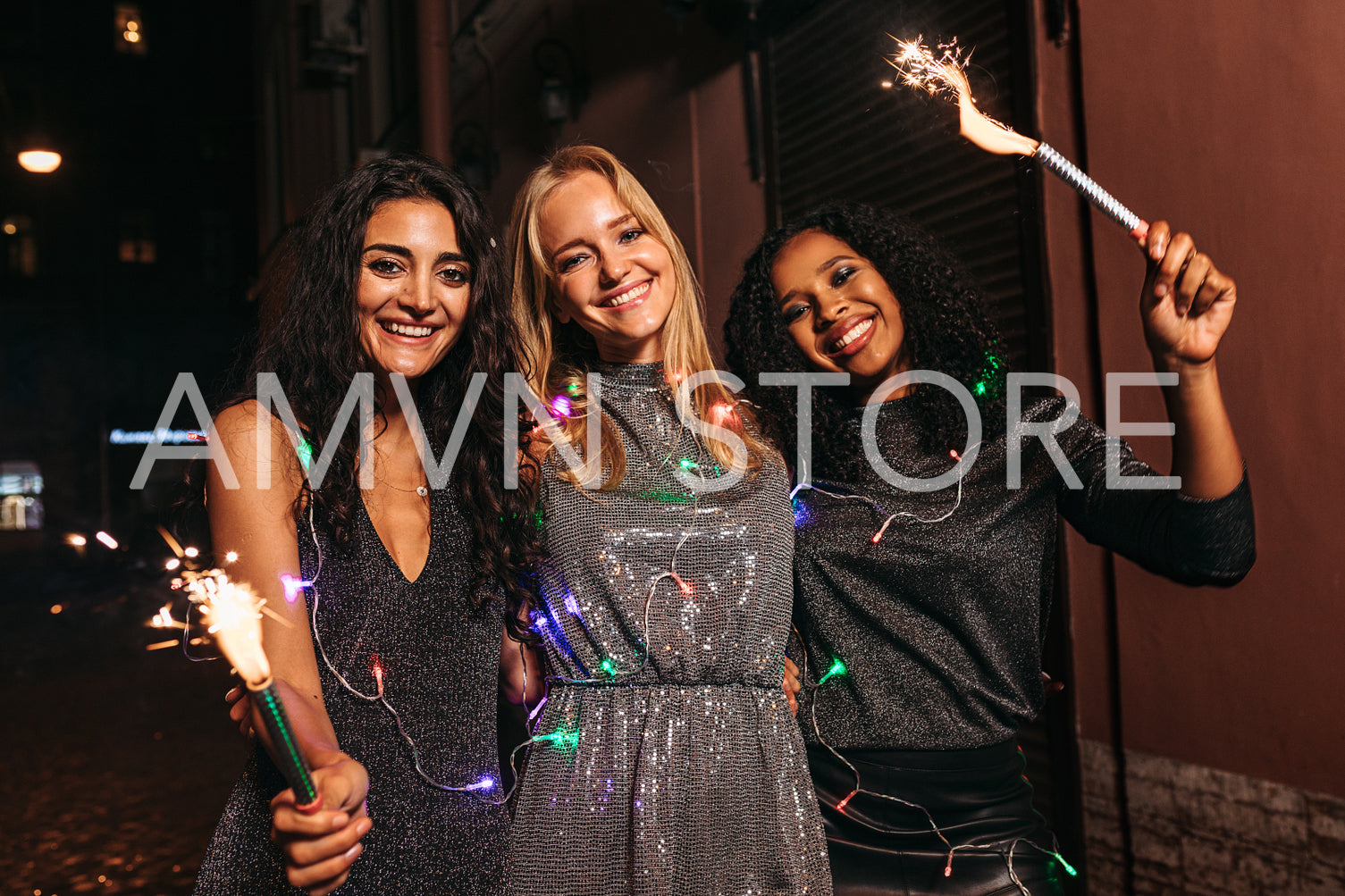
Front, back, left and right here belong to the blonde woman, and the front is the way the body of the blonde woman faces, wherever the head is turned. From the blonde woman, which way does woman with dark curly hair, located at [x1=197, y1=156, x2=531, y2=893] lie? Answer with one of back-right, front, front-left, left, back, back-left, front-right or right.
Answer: right

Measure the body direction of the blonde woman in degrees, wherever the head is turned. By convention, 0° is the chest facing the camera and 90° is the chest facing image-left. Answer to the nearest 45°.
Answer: approximately 0°

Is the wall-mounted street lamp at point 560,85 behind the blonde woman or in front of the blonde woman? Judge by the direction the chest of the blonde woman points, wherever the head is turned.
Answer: behind

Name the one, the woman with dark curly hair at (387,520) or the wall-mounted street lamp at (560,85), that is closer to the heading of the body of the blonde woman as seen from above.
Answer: the woman with dark curly hair

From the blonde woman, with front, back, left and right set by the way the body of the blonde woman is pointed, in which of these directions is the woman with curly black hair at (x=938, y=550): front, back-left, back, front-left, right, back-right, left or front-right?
left
